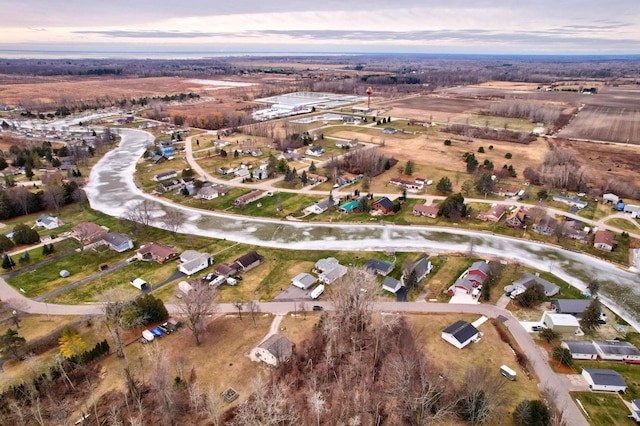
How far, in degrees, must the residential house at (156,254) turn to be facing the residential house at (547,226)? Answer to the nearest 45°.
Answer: approximately 135° to its left

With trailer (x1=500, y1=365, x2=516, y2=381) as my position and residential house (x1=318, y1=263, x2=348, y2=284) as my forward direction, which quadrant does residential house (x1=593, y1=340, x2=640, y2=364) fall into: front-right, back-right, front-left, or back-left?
back-right

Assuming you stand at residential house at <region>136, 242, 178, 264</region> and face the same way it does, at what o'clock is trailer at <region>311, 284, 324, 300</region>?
The trailer is roughly at 9 o'clock from the residential house.

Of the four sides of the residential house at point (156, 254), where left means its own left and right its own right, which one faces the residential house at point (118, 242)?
right

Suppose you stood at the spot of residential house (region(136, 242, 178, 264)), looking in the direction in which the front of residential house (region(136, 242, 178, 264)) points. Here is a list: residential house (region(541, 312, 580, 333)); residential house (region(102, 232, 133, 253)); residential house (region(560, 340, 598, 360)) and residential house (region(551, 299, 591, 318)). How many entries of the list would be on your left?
3

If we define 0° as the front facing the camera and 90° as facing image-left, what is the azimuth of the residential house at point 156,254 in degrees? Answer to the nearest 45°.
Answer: approximately 45°

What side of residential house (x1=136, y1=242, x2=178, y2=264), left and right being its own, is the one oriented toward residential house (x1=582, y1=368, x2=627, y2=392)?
left

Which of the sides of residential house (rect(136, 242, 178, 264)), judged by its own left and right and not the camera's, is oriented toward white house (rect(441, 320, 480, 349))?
left

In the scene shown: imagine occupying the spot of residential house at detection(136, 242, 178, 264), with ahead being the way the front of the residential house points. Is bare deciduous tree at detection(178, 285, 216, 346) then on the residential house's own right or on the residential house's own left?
on the residential house's own left
